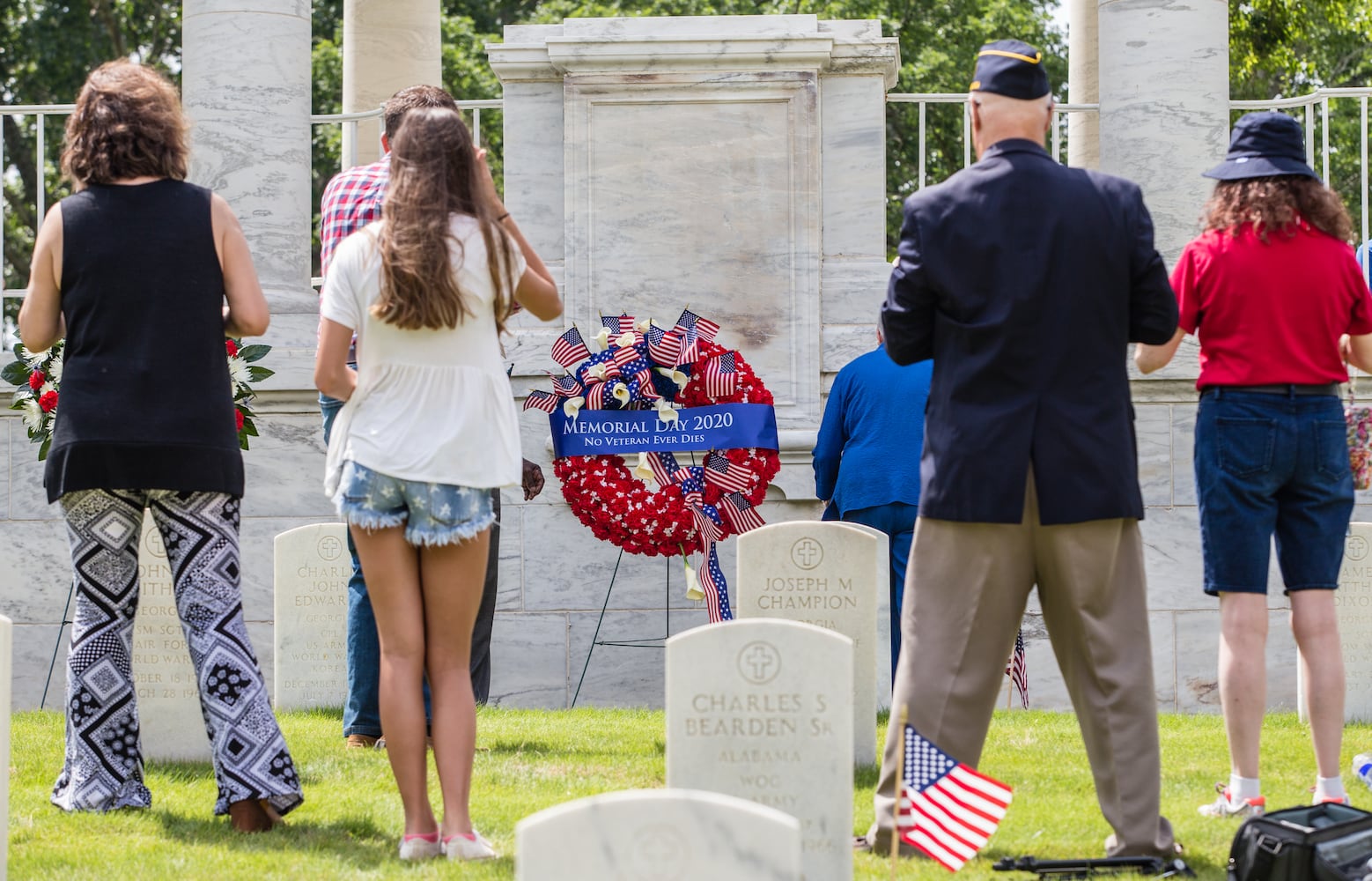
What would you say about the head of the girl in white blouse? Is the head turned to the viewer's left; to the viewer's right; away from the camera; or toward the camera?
away from the camera

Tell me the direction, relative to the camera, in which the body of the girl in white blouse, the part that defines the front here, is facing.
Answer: away from the camera

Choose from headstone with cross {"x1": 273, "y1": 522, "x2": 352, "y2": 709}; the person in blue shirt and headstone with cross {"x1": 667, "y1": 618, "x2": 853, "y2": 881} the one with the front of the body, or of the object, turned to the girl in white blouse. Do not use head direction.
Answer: headstone with cross {"x1": 273, "y1": 522, "x2": 352, "y2": 709}

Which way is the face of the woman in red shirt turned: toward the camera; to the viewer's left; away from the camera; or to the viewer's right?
away from the camera

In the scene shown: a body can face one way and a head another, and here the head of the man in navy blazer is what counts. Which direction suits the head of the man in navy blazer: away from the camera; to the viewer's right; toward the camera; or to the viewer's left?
away from the camera

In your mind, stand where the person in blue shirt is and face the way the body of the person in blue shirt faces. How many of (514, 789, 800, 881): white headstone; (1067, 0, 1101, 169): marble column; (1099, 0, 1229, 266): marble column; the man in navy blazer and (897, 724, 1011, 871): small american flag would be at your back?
3

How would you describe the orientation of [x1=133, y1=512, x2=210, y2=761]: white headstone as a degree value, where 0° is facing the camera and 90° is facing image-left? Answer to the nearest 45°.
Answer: approximately 0°

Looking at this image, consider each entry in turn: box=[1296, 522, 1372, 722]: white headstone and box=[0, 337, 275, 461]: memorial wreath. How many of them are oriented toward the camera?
2

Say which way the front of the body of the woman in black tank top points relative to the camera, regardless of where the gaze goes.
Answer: away from the camera

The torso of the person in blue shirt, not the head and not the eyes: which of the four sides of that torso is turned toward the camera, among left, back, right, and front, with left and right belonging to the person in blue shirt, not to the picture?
back

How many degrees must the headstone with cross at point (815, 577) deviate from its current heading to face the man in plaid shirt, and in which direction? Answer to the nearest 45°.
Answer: approximately 90° to its right
